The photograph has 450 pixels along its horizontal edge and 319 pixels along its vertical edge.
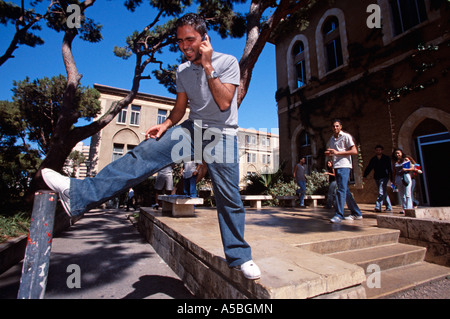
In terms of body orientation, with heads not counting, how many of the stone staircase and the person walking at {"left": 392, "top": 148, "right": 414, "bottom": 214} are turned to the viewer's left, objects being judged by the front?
0

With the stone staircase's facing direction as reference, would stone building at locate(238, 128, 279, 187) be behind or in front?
behind

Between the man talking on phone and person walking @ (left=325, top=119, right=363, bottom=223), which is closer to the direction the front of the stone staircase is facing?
the man talking on phone

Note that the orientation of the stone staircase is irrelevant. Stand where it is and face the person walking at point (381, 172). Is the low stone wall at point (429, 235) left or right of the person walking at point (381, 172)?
right

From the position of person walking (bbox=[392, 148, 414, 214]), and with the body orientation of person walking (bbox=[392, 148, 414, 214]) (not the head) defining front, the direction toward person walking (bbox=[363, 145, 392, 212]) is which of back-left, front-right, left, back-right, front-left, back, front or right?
back-right

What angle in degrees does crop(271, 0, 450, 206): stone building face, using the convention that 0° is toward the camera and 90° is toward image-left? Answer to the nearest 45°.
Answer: approximately 45°

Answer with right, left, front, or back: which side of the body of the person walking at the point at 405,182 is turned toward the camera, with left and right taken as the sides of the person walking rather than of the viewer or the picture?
front

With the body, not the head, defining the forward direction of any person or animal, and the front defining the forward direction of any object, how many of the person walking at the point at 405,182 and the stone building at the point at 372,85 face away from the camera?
0

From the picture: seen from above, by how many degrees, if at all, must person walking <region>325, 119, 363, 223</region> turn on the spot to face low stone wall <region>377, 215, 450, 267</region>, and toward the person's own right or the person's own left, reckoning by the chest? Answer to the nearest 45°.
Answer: approximately 90° to the person's own left

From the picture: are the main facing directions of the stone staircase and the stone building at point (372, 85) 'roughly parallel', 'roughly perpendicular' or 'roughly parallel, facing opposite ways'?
roughly perpendicular

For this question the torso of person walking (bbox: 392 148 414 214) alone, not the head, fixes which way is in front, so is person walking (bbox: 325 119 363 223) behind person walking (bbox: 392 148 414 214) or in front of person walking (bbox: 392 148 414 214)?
in front

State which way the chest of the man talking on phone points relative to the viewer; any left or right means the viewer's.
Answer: facing the viewer and to the left of the viewer
